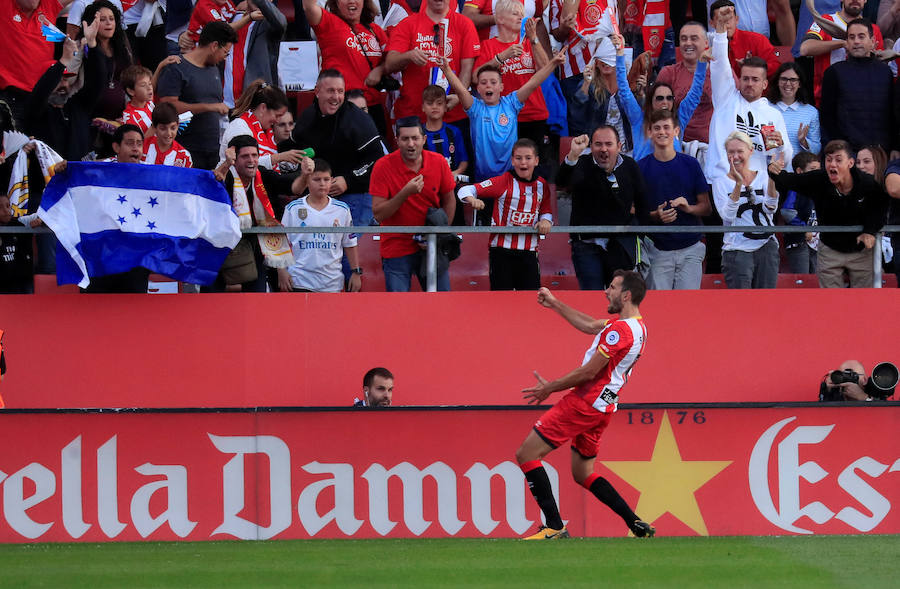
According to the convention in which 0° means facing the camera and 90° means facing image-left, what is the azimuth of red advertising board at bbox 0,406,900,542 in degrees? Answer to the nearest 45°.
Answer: approximately 0°

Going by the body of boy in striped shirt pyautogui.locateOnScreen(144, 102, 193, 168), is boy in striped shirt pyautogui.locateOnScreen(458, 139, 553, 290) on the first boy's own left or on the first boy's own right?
on the first boy's own left

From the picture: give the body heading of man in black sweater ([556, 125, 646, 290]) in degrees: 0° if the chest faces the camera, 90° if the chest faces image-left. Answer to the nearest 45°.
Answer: approximately 0°

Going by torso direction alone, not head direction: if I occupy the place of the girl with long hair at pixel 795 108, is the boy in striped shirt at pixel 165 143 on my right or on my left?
on my right

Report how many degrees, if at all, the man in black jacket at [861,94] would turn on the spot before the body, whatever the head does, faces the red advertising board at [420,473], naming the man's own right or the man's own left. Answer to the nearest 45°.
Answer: approximately 45° to the man's own right

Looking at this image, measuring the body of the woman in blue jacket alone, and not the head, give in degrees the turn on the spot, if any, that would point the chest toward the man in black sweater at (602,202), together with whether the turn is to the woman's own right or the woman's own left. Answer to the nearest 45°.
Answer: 0° — they already face them

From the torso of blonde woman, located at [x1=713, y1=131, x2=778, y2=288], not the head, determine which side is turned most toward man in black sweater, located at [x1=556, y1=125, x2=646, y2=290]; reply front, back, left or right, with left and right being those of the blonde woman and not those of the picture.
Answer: right
